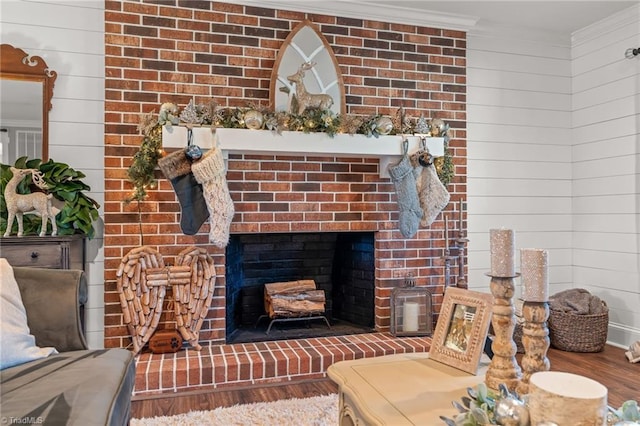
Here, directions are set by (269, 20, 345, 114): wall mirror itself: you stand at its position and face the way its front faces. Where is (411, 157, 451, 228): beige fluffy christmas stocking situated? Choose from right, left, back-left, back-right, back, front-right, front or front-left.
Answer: left

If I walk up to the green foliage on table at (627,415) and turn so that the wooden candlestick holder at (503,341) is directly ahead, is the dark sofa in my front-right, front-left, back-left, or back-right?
front-left

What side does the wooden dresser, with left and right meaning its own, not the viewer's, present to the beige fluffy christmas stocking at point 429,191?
left

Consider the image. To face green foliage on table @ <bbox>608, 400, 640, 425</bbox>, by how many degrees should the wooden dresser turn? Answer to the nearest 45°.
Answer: approximately 45° to its left

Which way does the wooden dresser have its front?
toward the camera

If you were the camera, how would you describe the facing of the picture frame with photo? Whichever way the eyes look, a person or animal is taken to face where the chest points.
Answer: facing the viewer and to the left of the viewer

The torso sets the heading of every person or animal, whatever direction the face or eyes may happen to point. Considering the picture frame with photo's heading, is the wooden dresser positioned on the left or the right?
on its right

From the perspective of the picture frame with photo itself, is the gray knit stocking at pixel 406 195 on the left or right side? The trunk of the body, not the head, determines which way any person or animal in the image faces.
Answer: on its right

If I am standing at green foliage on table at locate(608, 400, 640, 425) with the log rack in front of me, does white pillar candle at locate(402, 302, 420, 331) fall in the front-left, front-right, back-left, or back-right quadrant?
front-right

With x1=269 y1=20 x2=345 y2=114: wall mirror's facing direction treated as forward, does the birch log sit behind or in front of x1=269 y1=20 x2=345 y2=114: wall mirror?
in front

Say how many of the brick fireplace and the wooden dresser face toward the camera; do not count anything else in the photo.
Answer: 2

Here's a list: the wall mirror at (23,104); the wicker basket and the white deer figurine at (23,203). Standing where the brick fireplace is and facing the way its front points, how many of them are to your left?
1

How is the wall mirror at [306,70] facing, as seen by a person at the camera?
facing the viewer
